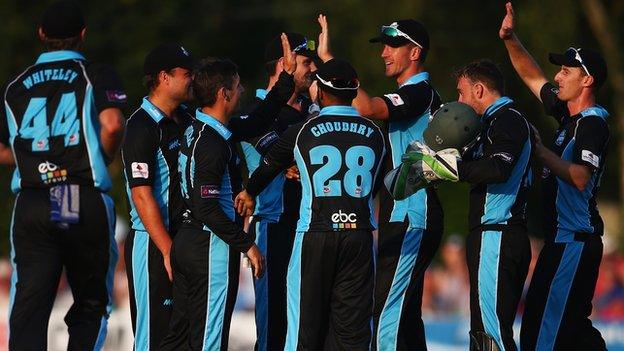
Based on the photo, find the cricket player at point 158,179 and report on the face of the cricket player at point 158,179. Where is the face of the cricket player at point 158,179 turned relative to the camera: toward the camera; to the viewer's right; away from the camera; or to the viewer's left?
to the viewer's right

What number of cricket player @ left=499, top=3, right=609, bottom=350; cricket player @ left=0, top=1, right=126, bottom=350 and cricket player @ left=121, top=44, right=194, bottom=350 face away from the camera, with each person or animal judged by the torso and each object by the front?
1

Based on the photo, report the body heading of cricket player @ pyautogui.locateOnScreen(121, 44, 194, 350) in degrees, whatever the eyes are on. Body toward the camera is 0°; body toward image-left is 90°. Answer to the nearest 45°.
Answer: approximately 270°

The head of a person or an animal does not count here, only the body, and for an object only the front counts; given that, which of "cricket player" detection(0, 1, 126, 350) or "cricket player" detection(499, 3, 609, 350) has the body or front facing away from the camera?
"cricket player" detection(0, 1, 126, 350)

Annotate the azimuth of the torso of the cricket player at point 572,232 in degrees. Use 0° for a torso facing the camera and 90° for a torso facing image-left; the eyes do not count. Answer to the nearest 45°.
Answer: approximately 90°

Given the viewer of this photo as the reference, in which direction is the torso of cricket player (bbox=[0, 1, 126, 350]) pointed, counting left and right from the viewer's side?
facing away from the viewer

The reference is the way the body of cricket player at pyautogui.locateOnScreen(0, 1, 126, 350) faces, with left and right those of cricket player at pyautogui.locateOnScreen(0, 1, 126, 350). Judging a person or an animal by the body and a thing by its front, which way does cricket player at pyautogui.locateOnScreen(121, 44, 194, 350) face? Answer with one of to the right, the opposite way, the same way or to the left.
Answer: to the right

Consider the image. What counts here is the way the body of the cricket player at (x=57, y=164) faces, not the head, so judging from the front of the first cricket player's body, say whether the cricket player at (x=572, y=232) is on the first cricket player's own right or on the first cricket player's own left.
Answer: on the first cricket player's own right

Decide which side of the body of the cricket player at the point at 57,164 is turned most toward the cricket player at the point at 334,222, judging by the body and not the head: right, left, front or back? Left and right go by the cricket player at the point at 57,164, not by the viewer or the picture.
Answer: right

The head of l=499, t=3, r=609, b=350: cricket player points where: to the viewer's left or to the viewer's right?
to the viewer's left
